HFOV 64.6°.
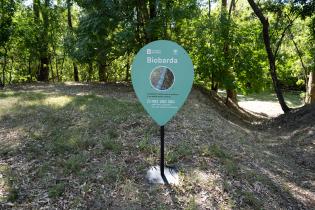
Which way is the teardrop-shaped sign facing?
toward the camera

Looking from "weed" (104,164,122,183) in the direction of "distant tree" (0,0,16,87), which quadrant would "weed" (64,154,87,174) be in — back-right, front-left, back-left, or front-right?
front-left

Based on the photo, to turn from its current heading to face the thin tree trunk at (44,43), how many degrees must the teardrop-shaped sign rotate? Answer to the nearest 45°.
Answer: approximately 135° to its right
